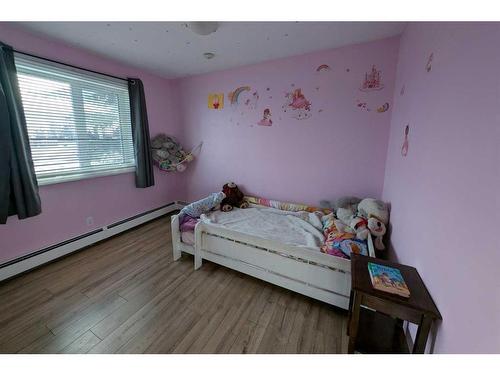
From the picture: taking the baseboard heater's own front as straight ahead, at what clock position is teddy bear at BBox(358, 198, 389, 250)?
The teddy bear is roughly at 12 o'clock from the baseboard heater.

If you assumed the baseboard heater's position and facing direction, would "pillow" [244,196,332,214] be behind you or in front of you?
in front

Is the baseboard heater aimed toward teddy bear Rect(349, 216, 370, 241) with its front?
yes

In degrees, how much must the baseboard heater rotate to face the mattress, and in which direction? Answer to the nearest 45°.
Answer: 0° — it already faces it

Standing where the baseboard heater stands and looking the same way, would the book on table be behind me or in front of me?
in front

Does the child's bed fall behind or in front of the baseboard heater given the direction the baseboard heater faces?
in front

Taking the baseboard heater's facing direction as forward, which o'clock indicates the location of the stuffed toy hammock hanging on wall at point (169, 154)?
The stuffed toy hammock hanging on wall is roughly at 10 o'clock from the baseboard heater.

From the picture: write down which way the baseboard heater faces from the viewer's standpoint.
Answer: facing the viewer and to the right of the viewer
